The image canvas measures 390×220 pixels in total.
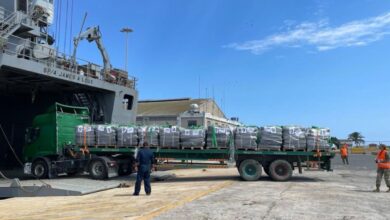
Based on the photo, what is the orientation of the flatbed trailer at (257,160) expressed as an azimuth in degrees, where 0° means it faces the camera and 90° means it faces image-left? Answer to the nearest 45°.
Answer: approximately 90°

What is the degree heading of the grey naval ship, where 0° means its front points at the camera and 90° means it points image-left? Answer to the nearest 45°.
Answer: approximately 135°

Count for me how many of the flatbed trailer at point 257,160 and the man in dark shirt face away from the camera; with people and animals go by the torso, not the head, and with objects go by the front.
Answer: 1

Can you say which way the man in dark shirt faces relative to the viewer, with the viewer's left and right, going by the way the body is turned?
facing away from the viewer

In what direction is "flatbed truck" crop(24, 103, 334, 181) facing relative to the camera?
to the viewer's left

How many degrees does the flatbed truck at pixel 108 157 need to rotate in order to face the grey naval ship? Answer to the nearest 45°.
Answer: approximately 45° to its right

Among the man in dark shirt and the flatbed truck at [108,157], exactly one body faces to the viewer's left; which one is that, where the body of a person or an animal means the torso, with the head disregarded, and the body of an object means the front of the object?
the flatbed truck

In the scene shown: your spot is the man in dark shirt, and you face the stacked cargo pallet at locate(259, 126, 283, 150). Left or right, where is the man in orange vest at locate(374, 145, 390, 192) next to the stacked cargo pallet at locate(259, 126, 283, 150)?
right

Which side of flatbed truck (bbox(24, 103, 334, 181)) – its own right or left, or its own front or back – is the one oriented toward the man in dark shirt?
left

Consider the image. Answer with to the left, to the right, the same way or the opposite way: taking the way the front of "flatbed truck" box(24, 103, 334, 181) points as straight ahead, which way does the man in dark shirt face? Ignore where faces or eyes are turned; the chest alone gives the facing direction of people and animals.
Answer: to the right

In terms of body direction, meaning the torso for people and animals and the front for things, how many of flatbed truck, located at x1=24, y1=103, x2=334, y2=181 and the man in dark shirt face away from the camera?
1

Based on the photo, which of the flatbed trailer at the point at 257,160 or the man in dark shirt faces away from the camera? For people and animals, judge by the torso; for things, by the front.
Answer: the man in dark shirt
